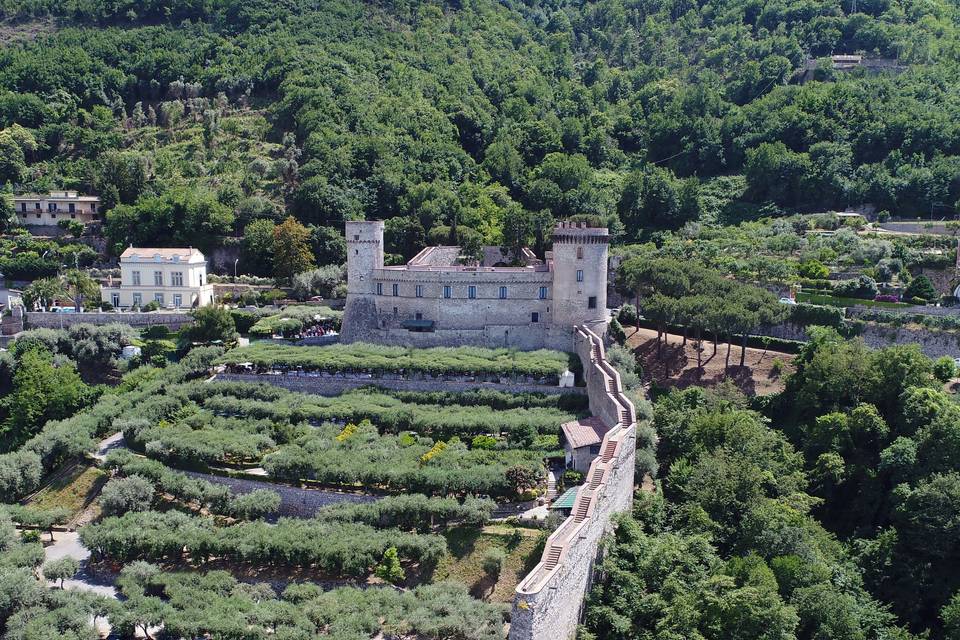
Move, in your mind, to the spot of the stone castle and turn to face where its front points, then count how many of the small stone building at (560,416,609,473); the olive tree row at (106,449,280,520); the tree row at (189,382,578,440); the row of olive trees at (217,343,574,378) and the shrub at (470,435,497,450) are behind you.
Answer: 0

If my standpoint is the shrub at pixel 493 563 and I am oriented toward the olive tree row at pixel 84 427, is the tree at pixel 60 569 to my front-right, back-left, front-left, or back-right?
front-left

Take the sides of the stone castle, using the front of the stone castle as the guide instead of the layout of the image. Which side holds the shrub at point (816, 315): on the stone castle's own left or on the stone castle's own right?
on the stone castle's own left

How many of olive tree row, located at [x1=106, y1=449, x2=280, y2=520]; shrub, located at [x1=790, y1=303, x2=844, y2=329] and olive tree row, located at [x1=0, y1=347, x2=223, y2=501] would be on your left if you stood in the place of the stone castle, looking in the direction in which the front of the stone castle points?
1

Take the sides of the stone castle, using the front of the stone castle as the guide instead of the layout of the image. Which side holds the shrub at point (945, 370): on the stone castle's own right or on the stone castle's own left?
on the stone castle's own left

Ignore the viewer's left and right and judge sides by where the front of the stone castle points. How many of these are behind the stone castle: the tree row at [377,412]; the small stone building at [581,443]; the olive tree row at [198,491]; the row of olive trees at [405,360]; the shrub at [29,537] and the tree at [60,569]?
0

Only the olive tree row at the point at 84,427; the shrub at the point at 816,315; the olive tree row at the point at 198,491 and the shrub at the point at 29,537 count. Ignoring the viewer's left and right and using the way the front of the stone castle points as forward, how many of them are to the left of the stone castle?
1

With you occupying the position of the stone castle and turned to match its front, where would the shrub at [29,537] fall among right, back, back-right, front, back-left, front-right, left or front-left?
front-right

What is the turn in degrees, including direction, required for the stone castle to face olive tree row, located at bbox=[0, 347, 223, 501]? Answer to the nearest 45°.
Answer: approximately 45° to its right

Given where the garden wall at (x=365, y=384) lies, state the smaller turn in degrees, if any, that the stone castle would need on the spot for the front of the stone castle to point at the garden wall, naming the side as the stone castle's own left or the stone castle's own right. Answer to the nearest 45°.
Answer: approximately 45° to the stone castle's own right

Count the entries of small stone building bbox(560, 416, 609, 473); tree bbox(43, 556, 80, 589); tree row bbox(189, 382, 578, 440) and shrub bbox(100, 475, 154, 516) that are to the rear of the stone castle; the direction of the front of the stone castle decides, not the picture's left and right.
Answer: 0

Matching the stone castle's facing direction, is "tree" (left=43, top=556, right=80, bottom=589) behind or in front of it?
in front

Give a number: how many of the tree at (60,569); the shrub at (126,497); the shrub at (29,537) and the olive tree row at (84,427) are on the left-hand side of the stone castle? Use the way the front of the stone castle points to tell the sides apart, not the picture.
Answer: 0

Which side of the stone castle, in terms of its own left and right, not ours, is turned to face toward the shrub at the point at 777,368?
left

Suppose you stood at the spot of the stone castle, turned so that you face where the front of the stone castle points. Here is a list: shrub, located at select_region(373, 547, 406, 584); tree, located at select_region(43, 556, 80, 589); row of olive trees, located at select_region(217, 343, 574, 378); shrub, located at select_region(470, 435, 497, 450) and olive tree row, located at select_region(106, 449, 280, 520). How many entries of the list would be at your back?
0

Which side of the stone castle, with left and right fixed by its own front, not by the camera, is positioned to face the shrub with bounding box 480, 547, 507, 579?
front

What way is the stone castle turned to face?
toward the camera

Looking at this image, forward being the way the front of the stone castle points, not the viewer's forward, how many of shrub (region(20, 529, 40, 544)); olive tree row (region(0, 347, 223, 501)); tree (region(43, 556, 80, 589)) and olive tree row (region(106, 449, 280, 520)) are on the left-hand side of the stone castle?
0

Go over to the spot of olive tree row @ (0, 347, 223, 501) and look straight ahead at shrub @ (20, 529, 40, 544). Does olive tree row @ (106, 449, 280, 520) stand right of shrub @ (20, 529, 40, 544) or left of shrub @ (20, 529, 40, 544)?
left

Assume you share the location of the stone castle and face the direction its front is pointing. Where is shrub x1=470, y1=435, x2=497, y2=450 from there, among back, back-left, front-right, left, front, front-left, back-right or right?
front

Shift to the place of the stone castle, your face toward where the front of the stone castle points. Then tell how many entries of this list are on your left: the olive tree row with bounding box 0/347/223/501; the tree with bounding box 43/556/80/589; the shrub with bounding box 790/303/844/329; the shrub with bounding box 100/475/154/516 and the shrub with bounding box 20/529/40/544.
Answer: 1
